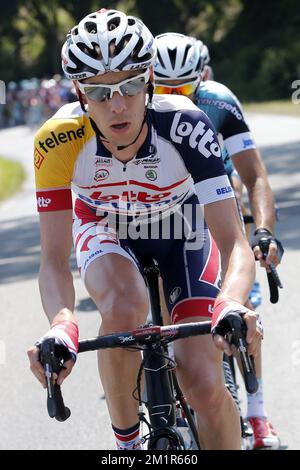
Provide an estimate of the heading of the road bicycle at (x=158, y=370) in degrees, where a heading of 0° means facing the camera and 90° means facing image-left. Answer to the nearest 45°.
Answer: approximately 0°

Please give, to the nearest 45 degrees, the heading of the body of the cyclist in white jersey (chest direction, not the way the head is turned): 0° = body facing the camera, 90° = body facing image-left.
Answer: approximately 0°
